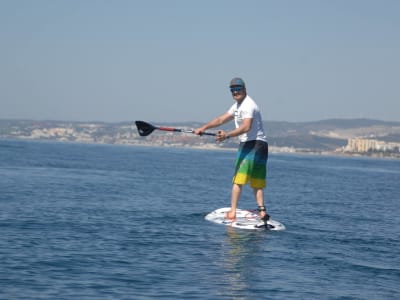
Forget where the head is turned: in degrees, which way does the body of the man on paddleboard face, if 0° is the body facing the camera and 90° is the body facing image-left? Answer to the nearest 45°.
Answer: approximately 45°

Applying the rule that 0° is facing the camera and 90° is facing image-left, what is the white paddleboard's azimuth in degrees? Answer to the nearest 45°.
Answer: approximately 90°
